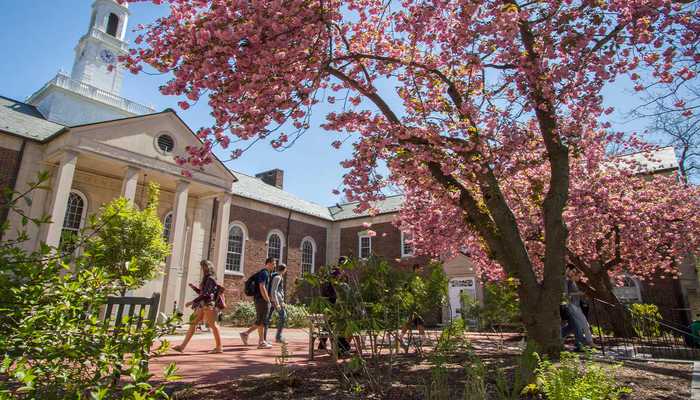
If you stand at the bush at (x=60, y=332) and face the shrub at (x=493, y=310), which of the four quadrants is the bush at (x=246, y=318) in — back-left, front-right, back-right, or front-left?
front-left

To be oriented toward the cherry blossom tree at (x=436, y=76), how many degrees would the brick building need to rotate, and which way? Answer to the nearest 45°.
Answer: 0° — it already faces it

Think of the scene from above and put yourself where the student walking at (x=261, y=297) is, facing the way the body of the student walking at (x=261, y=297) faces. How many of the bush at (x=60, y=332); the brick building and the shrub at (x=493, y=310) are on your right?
1

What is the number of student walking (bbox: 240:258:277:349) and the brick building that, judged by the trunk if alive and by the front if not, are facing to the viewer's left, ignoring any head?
0

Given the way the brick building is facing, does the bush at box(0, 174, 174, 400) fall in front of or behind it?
in front

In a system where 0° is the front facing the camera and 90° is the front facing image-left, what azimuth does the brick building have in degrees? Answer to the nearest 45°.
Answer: approximately 315°

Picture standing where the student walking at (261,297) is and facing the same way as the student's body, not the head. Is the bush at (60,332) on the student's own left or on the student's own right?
on the student's own right
